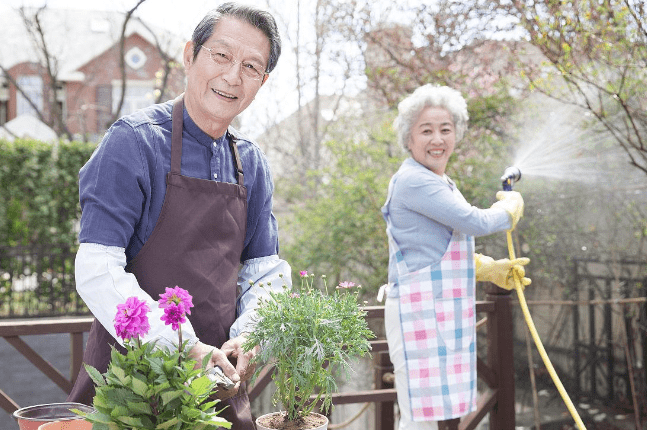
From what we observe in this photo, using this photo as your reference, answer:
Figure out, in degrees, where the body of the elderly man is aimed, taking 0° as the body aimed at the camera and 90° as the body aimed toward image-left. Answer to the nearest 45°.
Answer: approximately 315°

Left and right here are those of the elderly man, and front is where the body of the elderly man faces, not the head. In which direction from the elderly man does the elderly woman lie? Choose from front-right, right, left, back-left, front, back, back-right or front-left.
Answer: left

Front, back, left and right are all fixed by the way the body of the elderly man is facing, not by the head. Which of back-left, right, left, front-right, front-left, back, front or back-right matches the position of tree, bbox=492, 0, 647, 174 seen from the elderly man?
left

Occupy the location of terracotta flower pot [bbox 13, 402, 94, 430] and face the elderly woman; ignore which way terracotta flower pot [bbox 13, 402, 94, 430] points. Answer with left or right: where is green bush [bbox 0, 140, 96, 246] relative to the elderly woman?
left

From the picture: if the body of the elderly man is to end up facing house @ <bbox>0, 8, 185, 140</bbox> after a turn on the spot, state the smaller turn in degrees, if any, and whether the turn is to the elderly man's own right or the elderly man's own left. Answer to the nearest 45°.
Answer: approximately 135° to the elderly man's own left
